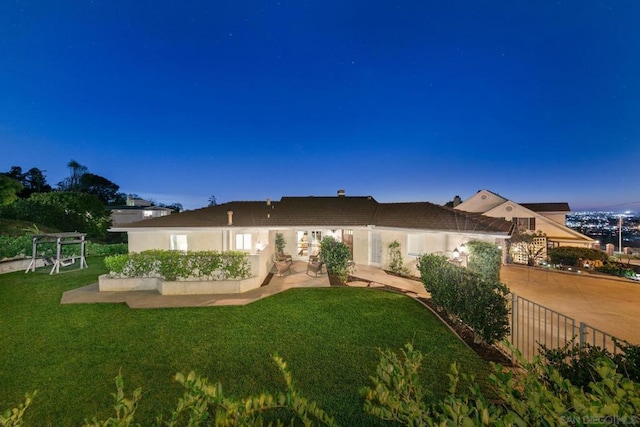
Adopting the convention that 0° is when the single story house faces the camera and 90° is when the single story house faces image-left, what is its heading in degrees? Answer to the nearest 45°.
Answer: approximately 0°

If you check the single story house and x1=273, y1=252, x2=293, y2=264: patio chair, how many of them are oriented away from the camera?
0

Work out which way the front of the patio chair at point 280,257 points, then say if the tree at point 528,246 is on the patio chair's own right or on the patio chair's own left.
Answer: on the patio chair's own left

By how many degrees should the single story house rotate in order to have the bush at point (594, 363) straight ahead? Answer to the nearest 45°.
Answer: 0° — it already faces it

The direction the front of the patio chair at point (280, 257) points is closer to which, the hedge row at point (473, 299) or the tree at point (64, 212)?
the hedge row

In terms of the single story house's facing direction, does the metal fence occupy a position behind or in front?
in front

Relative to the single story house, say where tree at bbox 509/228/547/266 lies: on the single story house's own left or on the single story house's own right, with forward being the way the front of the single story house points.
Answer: on the single story house's own left

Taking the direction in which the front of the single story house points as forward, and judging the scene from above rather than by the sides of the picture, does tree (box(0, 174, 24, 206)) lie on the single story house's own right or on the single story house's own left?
on the single story house's own right

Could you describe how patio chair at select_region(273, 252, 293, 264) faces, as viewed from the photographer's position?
facing the viewer and to the right of the viewer

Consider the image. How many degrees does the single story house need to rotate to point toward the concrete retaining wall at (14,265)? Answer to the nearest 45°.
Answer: approximately 90° to its right
